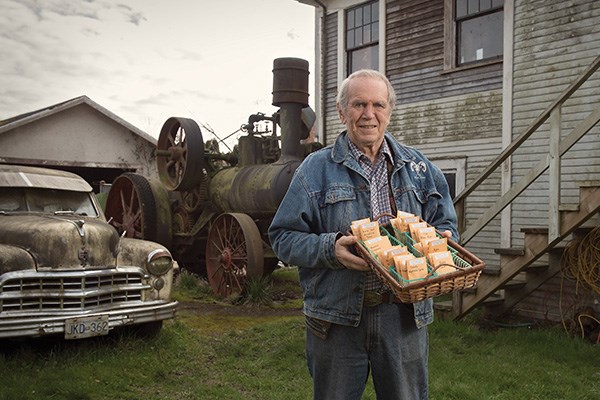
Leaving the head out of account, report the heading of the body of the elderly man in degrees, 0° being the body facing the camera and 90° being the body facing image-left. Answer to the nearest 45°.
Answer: approximately 0°

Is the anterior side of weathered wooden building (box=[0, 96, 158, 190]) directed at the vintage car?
yes

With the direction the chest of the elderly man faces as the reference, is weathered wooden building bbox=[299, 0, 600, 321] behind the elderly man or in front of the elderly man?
behind

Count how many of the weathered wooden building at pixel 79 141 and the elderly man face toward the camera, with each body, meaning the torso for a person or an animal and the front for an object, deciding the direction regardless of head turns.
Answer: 2

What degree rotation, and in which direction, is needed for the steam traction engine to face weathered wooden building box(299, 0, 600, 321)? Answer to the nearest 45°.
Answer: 0° — it already faces it

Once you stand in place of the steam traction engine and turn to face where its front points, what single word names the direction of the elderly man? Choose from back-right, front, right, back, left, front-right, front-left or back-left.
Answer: front-right

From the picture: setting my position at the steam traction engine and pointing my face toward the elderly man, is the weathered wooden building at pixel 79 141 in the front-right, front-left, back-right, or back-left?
back-right

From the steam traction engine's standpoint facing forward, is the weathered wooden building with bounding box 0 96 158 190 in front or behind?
behind

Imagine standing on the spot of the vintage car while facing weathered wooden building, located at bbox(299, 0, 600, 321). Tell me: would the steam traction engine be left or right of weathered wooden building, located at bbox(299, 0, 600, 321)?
left

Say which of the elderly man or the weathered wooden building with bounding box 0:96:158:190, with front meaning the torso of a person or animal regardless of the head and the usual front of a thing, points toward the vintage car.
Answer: the weathered wooden building

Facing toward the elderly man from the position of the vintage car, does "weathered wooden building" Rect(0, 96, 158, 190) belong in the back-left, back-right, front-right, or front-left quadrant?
back-left

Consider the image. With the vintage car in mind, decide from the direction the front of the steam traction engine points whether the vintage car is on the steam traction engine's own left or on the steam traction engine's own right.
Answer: on the steam traction engine's own right

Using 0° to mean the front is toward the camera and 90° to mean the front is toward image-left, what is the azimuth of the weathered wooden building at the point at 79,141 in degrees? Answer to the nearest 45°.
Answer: approximately 0°
